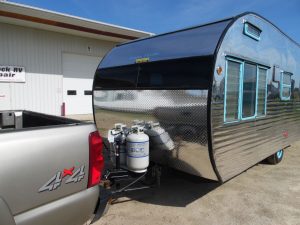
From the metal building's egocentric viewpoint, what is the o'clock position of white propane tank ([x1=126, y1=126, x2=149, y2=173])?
The white propane tank is roughly at 1 o'clock from the metal building.

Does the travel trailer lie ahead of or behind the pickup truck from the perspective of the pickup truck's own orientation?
behind

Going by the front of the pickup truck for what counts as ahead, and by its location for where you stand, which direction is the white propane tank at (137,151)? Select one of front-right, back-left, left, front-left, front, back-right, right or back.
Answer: back

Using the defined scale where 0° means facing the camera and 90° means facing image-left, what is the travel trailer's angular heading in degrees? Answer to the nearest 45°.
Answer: approximately 45°

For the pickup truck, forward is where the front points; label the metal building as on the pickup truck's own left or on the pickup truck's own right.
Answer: on the pickup truck's own right

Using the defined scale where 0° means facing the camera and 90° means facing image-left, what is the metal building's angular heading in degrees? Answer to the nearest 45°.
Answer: approximately 315°

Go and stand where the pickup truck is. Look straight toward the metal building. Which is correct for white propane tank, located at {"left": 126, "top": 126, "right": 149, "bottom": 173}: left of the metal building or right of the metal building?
right
